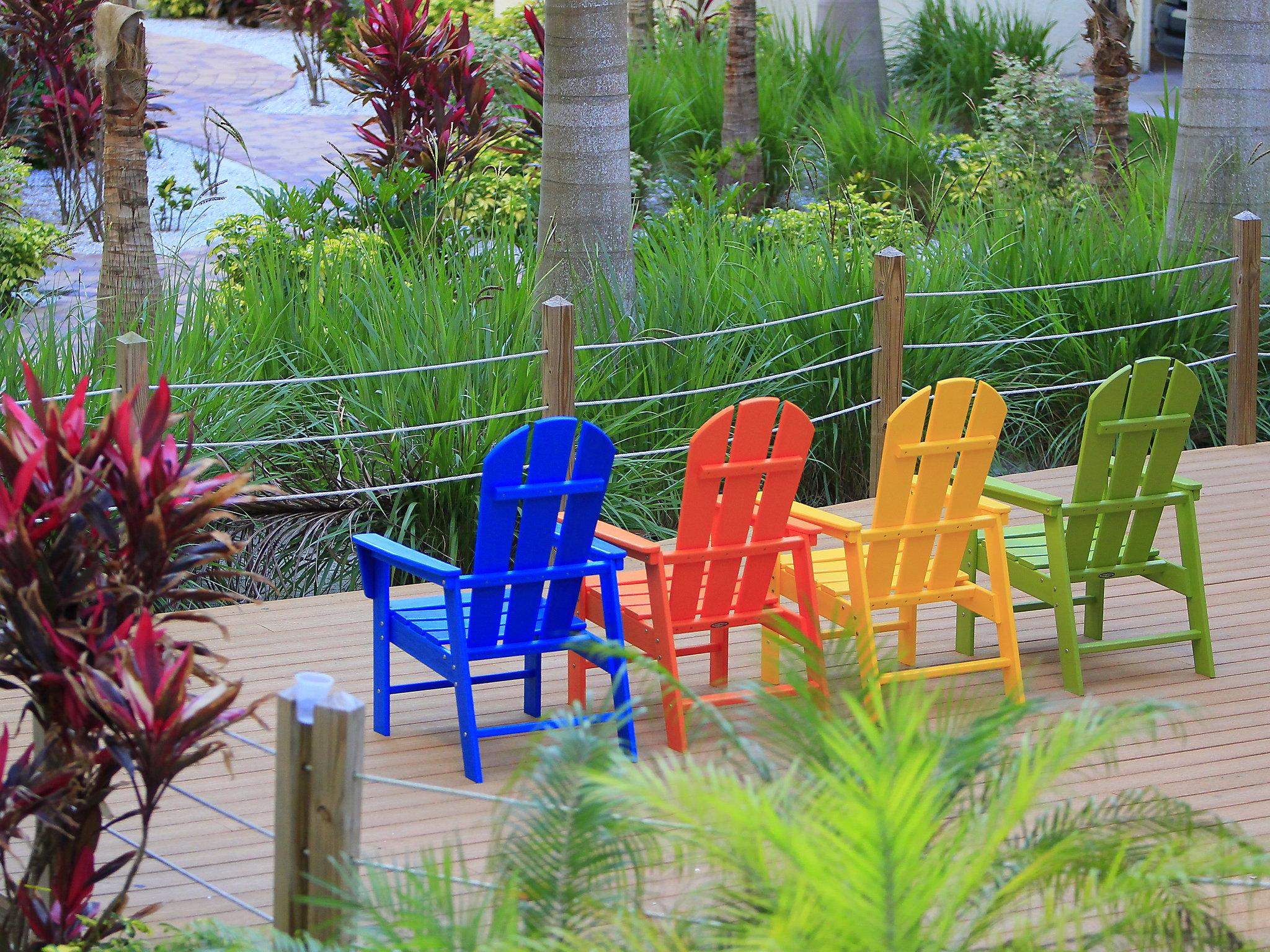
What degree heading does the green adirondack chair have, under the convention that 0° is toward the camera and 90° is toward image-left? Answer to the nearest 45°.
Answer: approximately 135°

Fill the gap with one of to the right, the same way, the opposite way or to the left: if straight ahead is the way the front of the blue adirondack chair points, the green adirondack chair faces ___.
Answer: the same way

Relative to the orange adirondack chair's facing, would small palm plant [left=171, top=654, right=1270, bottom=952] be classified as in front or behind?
behind

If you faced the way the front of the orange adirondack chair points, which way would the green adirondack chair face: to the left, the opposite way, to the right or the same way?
the same way

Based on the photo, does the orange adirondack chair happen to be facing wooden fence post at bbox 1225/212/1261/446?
no

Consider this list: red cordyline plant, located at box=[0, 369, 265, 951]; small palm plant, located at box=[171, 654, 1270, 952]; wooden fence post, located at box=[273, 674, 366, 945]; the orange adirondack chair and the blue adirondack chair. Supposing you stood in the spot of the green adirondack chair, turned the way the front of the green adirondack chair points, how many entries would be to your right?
0

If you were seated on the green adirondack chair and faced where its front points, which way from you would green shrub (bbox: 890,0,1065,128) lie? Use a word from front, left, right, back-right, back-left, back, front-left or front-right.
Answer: front-right

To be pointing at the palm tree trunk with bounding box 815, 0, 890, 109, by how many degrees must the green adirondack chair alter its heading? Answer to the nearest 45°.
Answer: approximately 45° to its right

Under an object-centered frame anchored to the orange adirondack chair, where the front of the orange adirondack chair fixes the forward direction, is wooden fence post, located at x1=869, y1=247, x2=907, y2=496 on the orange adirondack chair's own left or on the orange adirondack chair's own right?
on the orange adirondack chair's own right

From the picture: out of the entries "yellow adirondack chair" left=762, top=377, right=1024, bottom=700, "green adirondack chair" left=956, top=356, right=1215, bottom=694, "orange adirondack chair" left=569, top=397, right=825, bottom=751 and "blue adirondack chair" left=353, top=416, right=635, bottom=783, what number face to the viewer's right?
0

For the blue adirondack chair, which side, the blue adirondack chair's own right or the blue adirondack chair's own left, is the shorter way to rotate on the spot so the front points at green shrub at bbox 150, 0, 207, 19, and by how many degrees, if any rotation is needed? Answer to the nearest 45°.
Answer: approximately 45° to the blue adirondack chair's own right

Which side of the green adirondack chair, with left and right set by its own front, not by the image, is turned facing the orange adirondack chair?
left

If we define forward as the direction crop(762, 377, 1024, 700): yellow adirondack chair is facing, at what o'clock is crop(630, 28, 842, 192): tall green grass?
The tall green grass is roughly at 1 o'clock from the yellow adirondack chair.

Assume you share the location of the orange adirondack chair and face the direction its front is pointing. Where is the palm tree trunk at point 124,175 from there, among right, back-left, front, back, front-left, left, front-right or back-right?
front

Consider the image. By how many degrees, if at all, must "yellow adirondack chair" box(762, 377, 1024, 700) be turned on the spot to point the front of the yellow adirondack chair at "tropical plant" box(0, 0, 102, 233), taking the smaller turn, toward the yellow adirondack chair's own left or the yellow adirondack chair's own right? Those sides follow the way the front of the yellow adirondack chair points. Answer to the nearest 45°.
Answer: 0° — it already faces it

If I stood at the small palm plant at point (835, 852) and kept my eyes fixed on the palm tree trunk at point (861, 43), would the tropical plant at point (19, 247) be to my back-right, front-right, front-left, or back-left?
front-left

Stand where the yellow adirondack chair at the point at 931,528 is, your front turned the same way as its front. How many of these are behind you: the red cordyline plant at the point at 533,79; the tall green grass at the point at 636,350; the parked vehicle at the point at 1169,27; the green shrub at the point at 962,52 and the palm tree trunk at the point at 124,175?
0

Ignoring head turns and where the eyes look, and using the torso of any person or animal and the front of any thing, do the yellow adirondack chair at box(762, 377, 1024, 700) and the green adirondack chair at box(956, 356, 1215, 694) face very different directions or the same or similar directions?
same or similar directions

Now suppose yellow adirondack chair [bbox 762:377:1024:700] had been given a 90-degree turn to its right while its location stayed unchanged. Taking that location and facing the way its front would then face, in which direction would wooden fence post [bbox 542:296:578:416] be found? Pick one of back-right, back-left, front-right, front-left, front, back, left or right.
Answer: left

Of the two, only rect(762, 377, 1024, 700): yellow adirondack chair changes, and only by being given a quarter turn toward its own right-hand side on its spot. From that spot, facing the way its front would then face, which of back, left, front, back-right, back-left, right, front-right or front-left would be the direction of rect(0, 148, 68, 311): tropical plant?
left

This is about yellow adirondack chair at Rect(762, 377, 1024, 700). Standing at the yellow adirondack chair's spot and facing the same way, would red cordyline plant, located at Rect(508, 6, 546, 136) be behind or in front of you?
in front

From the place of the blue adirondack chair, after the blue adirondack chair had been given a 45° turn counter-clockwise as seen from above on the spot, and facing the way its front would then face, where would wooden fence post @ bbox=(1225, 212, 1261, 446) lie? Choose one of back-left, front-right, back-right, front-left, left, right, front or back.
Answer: back-right
